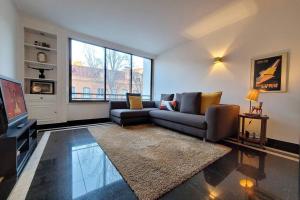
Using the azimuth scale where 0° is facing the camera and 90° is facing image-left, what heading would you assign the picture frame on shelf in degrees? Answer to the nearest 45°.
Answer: approximately 0°

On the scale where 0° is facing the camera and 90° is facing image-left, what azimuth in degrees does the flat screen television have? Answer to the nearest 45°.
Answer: approximately 315°

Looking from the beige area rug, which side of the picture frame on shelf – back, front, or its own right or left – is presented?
front

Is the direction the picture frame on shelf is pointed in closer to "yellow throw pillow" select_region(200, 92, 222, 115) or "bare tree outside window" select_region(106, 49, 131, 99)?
the yellow throw pillow

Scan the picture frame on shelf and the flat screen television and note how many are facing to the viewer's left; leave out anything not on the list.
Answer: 0

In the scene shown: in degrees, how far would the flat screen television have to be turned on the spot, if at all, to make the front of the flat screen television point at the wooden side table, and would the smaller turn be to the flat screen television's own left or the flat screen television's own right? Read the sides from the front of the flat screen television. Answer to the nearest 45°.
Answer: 0° — it already faces it

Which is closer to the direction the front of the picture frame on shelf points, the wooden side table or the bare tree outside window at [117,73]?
the wooden side table

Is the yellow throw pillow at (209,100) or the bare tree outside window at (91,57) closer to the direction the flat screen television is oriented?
the yellow throw pillow

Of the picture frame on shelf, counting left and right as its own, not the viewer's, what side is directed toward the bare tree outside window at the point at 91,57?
back

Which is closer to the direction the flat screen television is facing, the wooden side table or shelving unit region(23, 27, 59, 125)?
the wooden side table

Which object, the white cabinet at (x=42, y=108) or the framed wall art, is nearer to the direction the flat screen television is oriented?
the framed wall art
